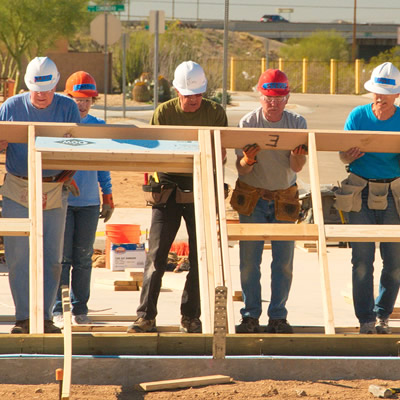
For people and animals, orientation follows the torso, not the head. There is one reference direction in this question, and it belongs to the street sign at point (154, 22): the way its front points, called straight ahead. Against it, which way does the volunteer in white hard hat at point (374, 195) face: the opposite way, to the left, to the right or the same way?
the opposite way

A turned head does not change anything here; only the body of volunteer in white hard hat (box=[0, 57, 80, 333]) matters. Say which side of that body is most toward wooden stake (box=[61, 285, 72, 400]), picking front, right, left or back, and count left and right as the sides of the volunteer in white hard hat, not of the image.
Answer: front

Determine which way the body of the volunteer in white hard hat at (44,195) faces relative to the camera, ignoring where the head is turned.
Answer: toward the camera

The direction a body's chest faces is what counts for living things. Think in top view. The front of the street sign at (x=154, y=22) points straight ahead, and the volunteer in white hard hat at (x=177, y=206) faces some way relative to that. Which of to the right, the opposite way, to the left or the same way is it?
the opposite way

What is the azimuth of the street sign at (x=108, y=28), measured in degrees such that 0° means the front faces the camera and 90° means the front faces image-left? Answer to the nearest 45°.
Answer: approximately 180°

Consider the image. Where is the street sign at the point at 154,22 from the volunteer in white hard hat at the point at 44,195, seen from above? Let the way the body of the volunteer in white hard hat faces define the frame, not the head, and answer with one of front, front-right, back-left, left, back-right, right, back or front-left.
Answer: back

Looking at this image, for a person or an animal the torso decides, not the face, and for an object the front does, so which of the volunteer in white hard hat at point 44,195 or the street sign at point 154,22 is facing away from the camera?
the street sign

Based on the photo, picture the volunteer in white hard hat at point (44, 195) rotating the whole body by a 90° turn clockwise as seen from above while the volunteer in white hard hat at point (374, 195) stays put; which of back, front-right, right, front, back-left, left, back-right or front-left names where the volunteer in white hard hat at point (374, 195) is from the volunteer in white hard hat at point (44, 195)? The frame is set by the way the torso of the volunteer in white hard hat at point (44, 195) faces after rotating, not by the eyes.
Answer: back

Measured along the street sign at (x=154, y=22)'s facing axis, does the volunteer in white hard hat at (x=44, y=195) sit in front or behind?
behind

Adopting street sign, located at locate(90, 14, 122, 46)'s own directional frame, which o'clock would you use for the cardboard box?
The cardboard box is roughly at 6 o'clock from the street sign.

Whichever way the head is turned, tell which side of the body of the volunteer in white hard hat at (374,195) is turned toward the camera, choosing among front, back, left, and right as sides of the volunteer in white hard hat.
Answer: front

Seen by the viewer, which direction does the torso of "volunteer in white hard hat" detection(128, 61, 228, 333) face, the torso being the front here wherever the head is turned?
toward the camera

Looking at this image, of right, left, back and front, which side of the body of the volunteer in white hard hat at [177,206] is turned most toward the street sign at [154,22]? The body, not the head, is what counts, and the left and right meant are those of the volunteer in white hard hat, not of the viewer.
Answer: back

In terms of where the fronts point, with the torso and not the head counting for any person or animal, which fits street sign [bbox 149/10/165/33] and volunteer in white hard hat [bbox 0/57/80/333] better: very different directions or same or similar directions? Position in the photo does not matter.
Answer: very different directions

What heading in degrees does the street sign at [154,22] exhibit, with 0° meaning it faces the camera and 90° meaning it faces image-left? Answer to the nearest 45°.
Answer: approximately 180°
